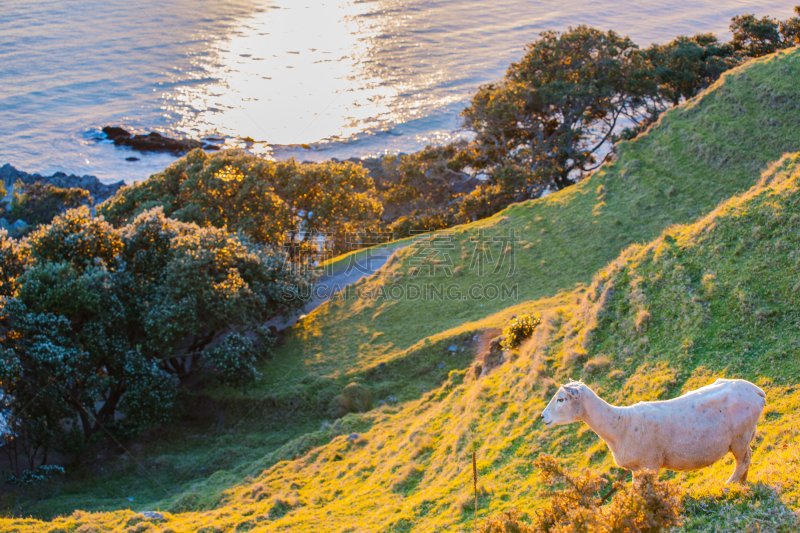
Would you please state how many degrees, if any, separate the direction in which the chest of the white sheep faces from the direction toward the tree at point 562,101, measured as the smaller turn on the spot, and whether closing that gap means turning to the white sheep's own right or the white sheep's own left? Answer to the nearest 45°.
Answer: approximately 90° to the white sheep's own right

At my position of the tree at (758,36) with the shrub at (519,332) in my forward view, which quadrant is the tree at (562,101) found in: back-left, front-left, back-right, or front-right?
front-right

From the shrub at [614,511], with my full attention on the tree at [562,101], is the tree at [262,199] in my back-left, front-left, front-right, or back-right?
front-left

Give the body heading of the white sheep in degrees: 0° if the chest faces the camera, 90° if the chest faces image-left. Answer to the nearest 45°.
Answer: approximately 90°

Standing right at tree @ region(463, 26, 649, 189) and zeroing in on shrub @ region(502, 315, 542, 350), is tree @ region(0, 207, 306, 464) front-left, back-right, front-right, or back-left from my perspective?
front-right

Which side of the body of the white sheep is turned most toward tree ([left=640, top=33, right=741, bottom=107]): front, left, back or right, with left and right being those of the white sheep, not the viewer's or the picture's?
right
